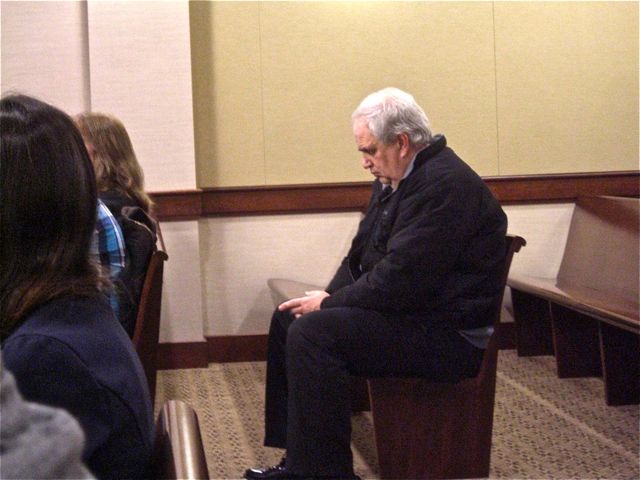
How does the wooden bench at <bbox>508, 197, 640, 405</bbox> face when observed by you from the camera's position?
facing the viewer and to the left of the viewer

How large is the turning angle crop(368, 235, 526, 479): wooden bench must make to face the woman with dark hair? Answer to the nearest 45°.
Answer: approximately 90° to its left

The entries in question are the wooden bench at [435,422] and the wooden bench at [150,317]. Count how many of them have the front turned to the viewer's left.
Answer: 2

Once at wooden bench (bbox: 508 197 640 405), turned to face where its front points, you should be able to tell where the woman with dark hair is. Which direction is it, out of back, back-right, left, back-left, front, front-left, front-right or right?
front-left

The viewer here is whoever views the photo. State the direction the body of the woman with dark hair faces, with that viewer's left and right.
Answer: facing away from the viewer and to the left of the viewer

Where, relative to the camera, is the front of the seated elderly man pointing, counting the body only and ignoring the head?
to the viewer's left

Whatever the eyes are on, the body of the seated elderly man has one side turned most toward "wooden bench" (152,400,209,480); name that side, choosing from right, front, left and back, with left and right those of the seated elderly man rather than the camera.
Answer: left

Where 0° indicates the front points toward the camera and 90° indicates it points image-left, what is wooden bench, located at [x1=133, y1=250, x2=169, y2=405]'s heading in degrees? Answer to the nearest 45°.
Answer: approximately 90°

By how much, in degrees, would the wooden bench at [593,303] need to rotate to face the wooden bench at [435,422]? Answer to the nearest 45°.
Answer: approximately 45° to its left

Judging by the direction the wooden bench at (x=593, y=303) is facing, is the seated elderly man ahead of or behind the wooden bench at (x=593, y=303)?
ahead

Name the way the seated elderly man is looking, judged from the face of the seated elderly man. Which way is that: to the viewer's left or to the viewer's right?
to the viewer's left

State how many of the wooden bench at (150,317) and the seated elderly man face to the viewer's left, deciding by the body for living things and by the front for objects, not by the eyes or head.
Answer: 2

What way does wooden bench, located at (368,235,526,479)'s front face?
to the viewer's left
